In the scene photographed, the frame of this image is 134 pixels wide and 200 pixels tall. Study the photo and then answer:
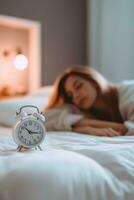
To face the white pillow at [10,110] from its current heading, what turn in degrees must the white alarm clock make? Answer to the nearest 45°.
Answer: approximately 180°

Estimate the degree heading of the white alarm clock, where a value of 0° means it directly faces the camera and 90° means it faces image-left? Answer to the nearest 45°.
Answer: approximately 0°

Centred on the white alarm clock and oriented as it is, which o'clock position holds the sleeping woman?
The sleeping woman is roughly at 7 o'clock from the white alarm clock.
